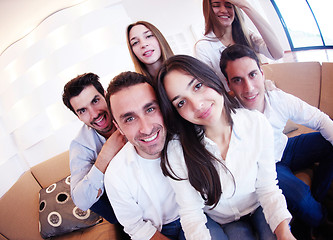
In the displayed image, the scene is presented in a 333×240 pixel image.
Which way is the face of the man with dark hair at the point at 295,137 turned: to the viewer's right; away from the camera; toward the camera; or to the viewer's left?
toward the camera

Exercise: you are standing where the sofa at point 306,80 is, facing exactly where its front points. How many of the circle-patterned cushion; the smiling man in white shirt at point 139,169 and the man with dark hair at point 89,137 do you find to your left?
0

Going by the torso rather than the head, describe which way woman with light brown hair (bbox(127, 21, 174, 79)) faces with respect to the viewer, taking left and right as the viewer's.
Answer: facing the viewer

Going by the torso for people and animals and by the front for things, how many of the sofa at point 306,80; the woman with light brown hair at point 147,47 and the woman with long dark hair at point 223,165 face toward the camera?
3

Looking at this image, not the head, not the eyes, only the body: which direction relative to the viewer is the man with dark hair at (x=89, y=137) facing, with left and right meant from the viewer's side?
facing the viewer and to the right of the viewer

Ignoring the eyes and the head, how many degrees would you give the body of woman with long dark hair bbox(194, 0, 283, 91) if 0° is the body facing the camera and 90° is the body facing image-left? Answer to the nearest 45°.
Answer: approximately 0°

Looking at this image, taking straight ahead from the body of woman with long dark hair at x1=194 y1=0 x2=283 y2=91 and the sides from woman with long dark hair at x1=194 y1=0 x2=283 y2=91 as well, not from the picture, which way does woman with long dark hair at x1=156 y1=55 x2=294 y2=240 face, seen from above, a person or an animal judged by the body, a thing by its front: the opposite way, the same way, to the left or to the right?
the same way

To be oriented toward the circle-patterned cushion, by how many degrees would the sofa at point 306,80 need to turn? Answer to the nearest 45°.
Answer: approximately 90° to its right

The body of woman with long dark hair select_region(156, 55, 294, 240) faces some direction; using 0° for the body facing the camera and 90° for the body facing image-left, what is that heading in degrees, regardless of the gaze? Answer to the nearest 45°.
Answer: approximately 0°

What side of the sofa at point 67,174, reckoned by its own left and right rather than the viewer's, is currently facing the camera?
front

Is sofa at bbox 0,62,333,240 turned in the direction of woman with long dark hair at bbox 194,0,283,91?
no

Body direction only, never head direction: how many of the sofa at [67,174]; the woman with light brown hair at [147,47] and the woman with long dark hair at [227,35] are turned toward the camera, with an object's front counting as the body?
3
